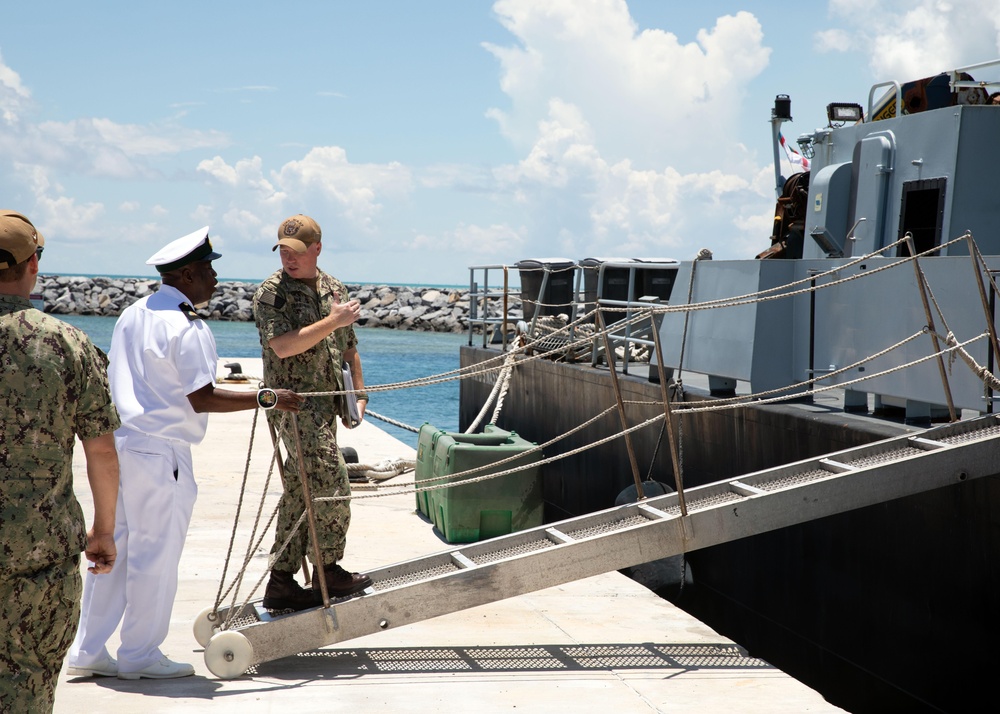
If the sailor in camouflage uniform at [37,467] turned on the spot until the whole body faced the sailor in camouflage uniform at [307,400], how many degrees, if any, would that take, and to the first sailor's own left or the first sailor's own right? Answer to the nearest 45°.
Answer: approximately 45° to the first sailor's own right

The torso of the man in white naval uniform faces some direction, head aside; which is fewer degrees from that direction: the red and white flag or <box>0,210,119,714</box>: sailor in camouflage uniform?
the red and white flag

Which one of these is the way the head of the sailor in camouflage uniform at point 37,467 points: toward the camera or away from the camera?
away from the camera

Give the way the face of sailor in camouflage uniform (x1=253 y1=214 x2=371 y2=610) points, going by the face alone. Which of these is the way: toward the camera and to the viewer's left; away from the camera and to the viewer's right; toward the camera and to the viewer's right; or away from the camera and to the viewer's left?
toward the camera and to the viewer's left

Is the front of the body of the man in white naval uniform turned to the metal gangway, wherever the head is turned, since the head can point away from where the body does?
yes

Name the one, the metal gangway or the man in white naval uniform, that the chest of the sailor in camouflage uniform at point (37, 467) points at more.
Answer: the man in white naval uniform

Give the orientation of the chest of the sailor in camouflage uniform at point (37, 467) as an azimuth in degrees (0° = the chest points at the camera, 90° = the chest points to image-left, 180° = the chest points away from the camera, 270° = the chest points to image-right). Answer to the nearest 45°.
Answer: approximately 180°

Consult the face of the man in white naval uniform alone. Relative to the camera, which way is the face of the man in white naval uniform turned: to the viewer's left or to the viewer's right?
to the viewer's right

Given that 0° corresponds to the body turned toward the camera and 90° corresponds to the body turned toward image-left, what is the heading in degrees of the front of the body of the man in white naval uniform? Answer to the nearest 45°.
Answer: approximately 270°
